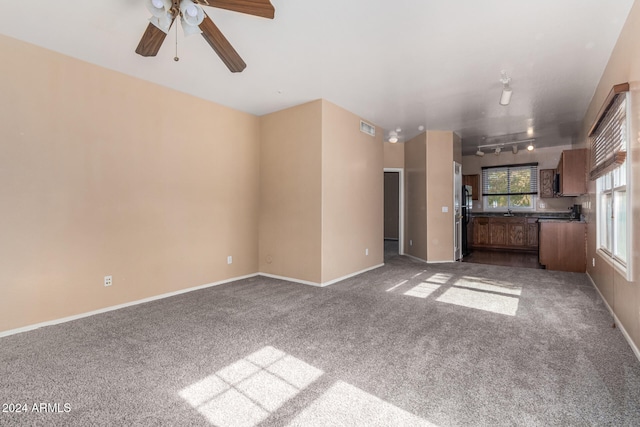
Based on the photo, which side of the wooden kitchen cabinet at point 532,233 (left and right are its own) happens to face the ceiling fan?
front

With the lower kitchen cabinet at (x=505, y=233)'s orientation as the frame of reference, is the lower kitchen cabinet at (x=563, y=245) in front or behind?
in front

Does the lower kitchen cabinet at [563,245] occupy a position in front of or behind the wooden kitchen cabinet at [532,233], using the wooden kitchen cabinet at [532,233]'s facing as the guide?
in front

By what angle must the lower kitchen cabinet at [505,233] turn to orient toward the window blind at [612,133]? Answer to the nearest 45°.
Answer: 0° — it already faces it

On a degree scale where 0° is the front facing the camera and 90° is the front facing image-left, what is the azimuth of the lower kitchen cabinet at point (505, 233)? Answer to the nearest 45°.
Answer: approximately 0°
